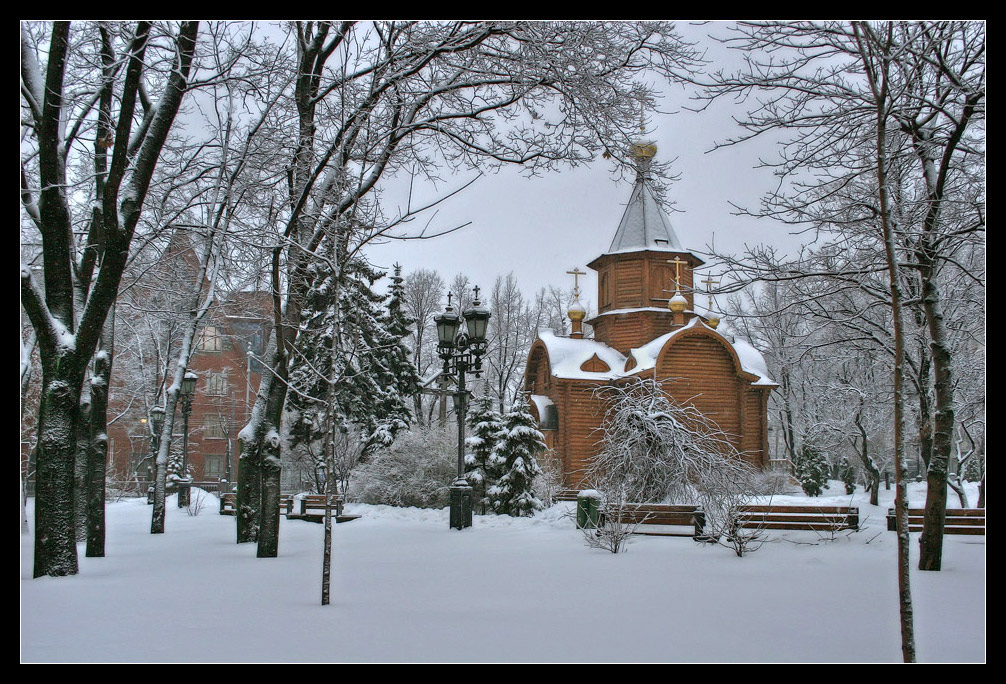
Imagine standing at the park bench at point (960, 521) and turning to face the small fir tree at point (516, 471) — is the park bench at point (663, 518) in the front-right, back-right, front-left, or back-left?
front-left

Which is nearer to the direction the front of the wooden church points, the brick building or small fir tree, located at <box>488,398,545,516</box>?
the small fir tree

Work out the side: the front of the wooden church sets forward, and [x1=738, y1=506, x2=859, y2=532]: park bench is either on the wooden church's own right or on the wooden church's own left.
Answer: on the wooden church's own left

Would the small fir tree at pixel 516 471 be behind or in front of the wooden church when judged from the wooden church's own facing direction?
in front

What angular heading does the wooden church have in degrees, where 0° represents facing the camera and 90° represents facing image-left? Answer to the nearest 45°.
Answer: approximately 45°

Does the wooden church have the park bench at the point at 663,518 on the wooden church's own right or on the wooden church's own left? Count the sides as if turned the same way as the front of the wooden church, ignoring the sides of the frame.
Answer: on the wooden church's own left

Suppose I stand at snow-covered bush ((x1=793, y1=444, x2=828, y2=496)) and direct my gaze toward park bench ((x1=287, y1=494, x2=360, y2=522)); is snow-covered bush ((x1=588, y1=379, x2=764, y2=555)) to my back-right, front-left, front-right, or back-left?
front-left

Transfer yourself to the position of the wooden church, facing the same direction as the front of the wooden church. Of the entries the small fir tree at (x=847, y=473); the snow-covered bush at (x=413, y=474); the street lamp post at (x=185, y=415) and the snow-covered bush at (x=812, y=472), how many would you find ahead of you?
2

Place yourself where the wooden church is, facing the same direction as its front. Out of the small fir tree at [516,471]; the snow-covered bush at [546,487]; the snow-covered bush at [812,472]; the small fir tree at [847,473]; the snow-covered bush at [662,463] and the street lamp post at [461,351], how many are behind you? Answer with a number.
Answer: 2
